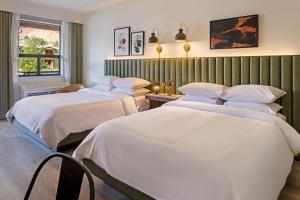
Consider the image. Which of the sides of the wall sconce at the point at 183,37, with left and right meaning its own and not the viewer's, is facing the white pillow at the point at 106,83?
right

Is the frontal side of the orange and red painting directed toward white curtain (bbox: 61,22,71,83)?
no

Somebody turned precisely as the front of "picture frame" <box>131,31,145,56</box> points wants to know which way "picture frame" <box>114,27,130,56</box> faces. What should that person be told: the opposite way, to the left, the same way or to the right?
the same way

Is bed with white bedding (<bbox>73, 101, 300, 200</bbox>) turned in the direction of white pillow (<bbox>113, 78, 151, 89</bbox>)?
no

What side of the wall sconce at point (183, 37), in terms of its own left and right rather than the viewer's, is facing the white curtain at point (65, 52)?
right

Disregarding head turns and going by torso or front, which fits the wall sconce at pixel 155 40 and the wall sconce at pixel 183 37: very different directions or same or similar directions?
same or similar directions

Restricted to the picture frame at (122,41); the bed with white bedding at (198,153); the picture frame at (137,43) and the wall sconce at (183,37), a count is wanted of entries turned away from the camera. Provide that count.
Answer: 0

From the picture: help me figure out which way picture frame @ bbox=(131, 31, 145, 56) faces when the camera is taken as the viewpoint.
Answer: facing the viewer and to the left of the viewer

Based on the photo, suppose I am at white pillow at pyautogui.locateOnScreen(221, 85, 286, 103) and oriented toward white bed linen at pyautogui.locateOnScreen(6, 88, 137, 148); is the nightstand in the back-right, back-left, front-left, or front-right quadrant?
front-right

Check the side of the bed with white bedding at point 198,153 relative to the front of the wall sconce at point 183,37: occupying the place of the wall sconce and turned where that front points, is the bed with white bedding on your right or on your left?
on your left

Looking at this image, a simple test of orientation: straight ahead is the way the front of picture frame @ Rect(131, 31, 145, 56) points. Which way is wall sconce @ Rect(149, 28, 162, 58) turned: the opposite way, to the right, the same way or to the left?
the same way

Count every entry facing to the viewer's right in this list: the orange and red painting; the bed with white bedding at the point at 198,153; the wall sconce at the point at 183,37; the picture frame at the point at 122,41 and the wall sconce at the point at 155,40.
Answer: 0

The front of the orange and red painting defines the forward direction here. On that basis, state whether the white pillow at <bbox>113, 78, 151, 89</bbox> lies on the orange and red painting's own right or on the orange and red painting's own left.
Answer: on the orange and red painting's own right

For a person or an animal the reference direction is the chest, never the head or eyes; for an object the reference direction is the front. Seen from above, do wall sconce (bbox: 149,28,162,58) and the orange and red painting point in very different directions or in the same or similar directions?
same or similar directions

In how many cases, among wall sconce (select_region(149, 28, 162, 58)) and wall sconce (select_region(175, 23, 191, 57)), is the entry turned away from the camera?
0

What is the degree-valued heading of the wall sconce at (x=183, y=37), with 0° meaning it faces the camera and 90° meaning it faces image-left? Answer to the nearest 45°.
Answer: approximately 45°
